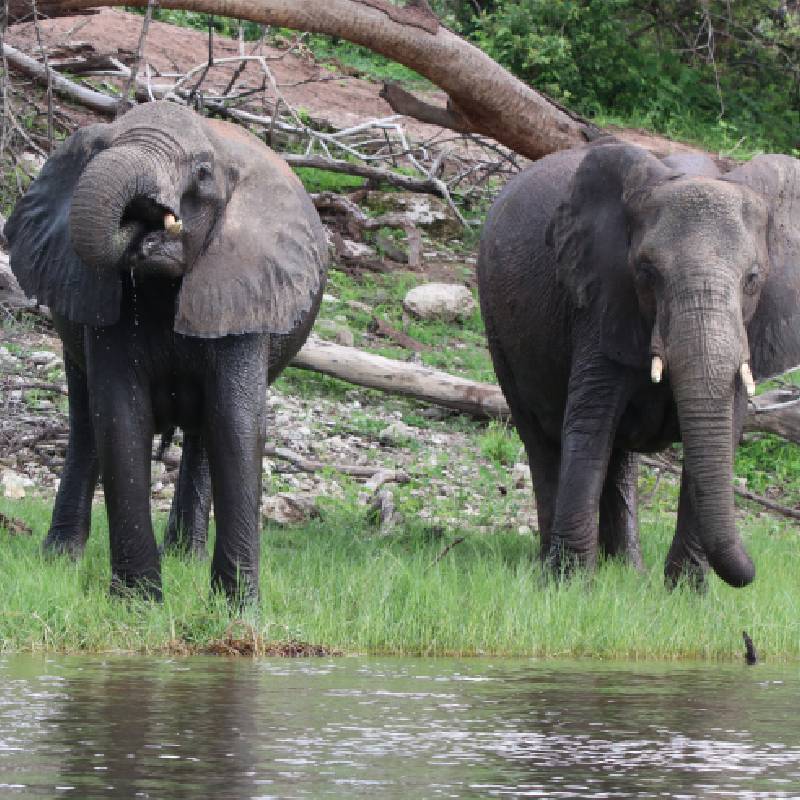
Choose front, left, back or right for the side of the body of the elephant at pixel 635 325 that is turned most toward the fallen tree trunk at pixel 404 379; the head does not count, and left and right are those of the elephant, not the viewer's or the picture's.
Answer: back

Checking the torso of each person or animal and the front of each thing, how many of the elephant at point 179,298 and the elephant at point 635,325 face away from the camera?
0

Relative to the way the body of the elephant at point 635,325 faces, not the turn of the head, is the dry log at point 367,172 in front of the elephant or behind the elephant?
behind

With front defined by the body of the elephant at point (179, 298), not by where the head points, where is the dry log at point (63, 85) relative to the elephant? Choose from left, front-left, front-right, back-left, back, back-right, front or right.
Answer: back

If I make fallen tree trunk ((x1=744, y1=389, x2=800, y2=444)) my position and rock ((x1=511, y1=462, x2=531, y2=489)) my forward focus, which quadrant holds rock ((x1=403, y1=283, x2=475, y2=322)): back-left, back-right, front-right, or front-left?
front-right

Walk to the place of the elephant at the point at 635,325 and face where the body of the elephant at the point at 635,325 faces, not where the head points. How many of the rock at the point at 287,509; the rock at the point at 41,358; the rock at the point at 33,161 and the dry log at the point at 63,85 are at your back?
4

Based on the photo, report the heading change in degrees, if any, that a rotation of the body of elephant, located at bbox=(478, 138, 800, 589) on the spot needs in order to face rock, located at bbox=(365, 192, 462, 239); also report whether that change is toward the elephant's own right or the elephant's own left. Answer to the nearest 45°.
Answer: approximately 135° to the elephant's own left

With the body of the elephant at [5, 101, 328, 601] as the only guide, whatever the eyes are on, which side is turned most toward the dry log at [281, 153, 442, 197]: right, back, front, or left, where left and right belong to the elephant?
back

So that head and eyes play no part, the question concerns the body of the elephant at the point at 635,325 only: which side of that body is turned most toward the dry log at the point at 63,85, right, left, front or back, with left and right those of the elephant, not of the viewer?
back

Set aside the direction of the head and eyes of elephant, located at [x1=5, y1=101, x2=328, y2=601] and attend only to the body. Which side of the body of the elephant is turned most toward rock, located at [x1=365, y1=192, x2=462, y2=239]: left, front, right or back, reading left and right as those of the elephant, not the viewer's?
back

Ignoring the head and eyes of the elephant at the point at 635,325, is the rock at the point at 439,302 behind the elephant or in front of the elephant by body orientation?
behind

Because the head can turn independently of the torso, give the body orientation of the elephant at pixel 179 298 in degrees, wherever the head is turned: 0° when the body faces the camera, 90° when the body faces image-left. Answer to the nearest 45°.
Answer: approximately 0°

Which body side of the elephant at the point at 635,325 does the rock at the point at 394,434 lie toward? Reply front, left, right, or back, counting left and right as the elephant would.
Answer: back

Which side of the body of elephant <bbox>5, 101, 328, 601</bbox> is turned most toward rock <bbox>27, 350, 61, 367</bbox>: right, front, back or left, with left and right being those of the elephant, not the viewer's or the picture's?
back

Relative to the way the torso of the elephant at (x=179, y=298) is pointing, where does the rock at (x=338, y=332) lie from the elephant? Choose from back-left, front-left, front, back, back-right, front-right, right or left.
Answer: back

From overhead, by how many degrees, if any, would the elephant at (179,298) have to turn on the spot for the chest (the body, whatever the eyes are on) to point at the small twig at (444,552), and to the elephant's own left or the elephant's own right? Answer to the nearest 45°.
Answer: approximately 135° to the elephant's own left
